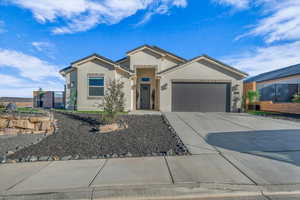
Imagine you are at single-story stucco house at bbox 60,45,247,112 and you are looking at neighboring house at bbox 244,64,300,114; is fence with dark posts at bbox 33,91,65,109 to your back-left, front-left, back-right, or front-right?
back-left

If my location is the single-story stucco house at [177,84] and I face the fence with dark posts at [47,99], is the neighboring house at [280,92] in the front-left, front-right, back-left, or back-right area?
back-right

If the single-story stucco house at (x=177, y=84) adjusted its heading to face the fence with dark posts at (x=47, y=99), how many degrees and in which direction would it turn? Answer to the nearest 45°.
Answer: approximately 90° to its right

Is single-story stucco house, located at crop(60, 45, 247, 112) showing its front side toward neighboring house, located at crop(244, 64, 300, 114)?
no

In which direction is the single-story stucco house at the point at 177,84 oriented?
toward the camera
